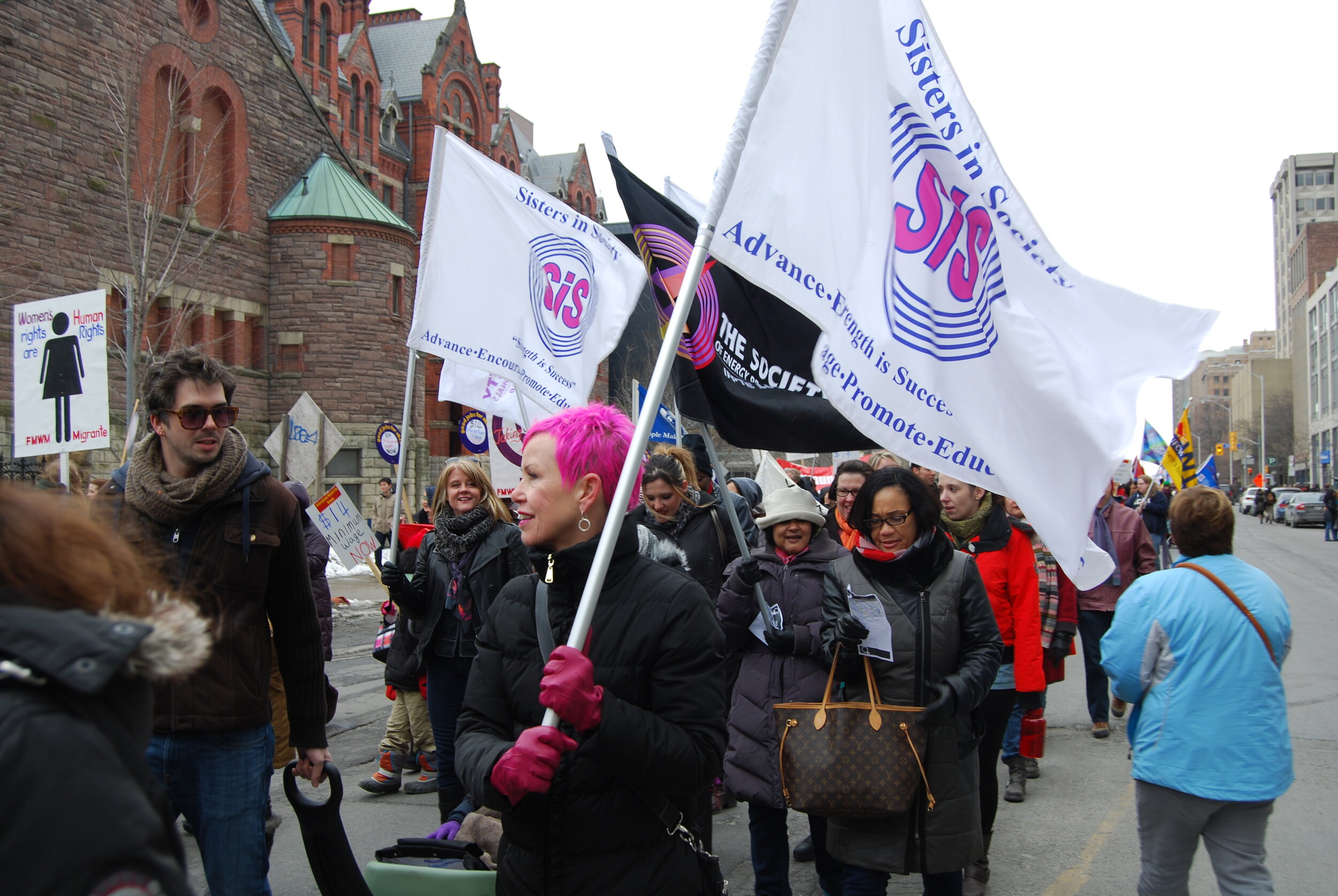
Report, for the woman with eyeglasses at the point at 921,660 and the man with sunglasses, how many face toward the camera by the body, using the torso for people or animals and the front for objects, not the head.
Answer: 2

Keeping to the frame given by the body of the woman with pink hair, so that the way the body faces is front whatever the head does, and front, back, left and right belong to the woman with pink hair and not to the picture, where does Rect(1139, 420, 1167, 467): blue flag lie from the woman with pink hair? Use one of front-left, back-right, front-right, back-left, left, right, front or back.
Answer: back

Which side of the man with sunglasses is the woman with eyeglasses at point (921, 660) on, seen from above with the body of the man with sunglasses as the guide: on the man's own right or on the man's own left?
on the man's own left

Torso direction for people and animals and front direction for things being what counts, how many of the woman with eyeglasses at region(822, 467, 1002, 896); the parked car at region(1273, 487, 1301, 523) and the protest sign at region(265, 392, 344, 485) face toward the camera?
2

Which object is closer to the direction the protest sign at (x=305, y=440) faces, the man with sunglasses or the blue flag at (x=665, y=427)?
the man with sunglasses

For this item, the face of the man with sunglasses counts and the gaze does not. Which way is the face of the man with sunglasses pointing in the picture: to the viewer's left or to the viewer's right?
to the viewer's right

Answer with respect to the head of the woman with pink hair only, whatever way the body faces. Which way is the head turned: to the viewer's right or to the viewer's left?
to the viewer's left

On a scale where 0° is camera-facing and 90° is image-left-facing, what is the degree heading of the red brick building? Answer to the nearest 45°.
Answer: approximately 315°

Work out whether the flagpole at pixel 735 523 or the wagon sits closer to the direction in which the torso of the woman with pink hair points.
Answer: the wagon

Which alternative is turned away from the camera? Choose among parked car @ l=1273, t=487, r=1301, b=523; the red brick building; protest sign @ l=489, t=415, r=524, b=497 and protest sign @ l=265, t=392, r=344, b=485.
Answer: the parked car

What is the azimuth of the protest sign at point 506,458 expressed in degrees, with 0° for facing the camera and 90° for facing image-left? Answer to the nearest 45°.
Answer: approximately 0°

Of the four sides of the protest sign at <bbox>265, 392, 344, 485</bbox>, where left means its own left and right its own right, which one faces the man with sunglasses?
back

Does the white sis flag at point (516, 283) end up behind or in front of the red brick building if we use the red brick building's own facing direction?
in front
